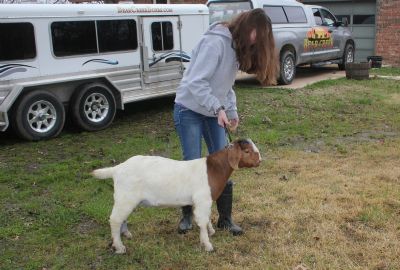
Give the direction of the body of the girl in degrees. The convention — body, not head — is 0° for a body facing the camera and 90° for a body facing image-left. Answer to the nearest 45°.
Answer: approximately 315°

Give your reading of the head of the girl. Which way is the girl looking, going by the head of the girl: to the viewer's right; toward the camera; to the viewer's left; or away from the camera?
to the viewer's right

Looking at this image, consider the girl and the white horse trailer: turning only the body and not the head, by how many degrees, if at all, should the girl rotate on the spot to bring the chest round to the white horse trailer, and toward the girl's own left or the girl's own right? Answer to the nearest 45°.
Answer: approximately 180°

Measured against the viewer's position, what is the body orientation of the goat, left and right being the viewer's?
facing to the right of the viewer
